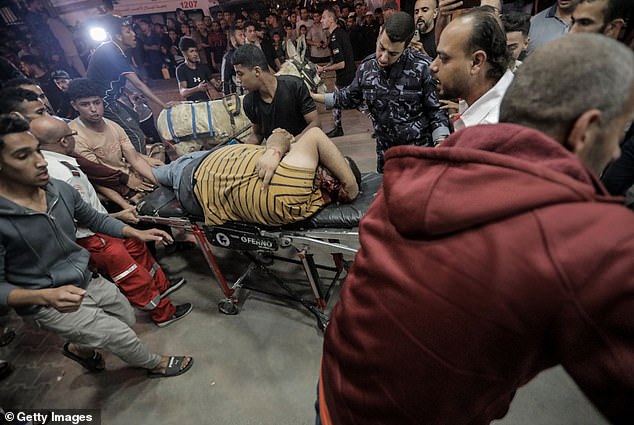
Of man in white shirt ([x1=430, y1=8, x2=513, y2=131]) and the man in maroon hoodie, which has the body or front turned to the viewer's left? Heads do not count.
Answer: the man in white shirt

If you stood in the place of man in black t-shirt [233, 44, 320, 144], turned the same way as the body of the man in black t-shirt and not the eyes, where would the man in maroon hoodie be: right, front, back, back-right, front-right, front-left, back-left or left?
front-left

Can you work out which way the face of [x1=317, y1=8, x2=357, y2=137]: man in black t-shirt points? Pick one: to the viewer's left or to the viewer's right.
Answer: to the viewer's left

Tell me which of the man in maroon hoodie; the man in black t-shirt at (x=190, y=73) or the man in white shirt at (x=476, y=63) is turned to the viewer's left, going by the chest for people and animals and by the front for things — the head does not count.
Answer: the man in white shirt

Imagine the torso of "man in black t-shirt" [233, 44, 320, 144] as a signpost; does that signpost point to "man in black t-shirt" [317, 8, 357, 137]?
no

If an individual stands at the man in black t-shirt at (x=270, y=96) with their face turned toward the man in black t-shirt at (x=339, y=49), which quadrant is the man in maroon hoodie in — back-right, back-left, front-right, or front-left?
back-right

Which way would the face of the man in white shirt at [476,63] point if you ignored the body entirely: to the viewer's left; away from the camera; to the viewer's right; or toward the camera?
to the viewer's left

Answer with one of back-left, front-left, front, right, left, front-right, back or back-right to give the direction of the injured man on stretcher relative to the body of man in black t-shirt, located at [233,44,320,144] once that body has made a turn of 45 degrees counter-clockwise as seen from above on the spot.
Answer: front

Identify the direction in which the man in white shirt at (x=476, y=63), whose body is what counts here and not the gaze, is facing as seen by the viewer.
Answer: to the viewer's left

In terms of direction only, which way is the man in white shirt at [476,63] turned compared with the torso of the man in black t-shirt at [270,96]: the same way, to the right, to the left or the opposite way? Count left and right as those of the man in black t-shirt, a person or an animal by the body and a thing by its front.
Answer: to the right

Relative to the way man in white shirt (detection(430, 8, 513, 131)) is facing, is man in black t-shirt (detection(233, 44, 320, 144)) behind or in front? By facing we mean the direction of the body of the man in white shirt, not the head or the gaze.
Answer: in front

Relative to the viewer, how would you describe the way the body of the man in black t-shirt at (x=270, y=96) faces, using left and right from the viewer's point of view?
facing the viewer and to the left of the viewer

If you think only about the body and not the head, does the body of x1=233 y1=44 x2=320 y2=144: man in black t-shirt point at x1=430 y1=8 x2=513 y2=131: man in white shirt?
no
